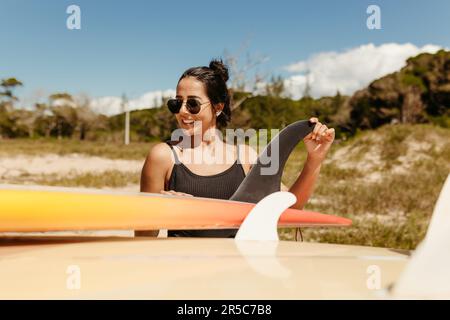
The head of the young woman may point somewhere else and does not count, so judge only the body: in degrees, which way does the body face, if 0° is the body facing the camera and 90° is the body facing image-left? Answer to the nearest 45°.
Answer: approximately 0°
